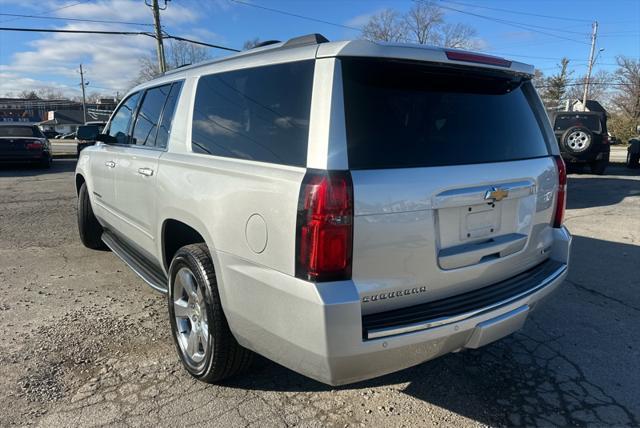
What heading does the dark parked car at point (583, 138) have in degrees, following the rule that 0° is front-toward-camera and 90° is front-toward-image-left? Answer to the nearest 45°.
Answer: approximately 180°

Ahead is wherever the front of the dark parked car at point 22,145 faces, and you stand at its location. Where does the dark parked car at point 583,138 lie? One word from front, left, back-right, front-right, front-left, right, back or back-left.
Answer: back-right

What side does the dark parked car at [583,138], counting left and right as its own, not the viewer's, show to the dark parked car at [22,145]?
left

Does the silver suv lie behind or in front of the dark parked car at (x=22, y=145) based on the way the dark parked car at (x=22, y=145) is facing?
behind

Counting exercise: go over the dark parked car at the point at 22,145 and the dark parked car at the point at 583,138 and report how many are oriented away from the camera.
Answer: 2

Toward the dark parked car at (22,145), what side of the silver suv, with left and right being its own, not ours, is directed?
front

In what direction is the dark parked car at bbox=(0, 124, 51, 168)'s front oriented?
away from the camera

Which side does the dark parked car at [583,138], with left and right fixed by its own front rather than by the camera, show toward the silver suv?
back

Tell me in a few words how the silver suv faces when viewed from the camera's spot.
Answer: facing away from the viewer and to the left of the viewer

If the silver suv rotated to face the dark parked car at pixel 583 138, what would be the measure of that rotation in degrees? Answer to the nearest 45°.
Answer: approximately 90° to its right
